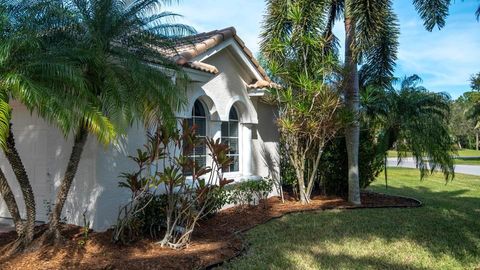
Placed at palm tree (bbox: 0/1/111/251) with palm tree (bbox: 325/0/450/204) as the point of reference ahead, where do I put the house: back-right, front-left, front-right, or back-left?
front-left

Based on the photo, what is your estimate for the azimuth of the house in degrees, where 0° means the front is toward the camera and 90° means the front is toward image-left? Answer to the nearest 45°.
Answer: approximately 315°

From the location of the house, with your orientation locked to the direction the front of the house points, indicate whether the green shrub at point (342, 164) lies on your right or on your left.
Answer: on your left

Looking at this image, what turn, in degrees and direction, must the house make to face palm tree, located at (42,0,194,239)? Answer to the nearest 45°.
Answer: approximately 90° to its right
